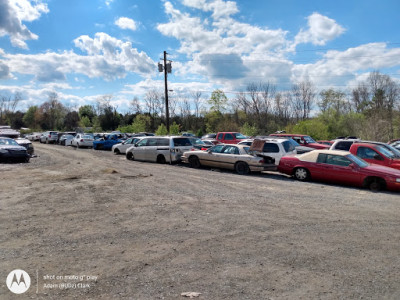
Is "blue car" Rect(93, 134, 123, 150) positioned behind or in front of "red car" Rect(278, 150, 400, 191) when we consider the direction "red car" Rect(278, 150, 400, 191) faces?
behind

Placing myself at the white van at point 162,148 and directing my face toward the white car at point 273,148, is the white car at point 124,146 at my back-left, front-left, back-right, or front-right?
back-left

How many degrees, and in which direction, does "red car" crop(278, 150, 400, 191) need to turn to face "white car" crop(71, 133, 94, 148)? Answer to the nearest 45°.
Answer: approximately 180°

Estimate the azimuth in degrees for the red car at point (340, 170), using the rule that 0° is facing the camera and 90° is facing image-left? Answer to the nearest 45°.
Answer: approximately 315°
